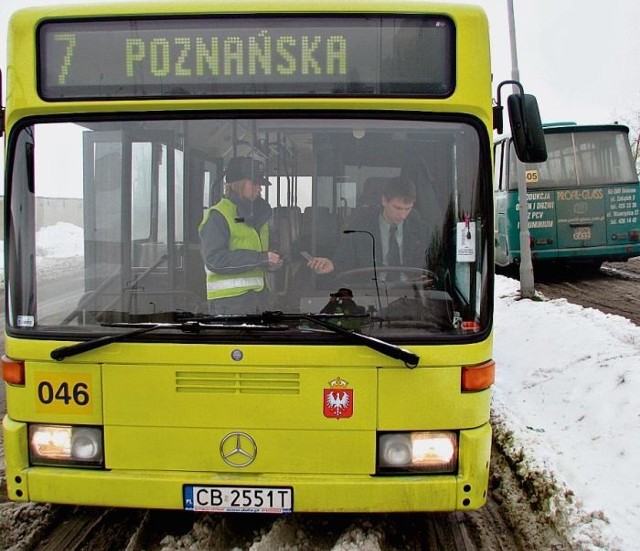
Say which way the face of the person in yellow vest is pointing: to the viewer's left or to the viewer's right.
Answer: to the viewer's right

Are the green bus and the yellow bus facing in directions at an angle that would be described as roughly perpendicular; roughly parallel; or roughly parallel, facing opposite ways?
roughly parallel, facing opposite ways

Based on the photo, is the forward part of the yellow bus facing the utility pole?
no

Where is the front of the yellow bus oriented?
toward the camera

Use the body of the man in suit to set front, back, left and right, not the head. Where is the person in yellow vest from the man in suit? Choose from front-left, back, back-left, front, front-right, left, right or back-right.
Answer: right

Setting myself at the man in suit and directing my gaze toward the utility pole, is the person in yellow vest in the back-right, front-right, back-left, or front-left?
back-left

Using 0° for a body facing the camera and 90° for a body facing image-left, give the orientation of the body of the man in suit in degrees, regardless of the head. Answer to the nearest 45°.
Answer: approximately 0°

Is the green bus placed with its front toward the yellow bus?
no

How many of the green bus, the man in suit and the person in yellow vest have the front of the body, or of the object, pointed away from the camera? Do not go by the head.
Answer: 1

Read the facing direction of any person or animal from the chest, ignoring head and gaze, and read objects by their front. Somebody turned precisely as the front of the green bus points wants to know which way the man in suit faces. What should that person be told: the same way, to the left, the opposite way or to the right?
the opposite way

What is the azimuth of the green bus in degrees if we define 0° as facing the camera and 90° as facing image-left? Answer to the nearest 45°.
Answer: approximately 180°

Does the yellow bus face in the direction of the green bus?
no

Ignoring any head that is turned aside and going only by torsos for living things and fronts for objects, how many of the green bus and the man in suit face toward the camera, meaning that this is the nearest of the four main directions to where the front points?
1
